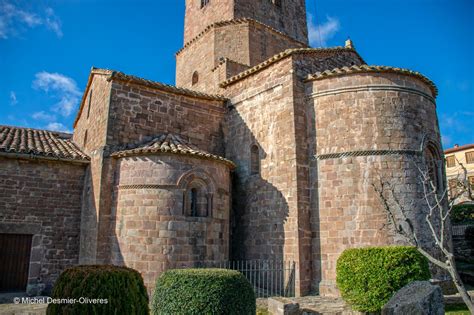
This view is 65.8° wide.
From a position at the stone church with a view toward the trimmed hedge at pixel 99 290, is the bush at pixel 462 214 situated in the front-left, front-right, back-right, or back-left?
back-left

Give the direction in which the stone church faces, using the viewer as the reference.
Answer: facing away from the viewer and to the left of the viewer

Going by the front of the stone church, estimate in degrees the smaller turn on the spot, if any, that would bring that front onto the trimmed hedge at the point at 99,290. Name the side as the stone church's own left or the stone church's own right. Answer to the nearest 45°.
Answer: approximately 90° to the stone church's own left

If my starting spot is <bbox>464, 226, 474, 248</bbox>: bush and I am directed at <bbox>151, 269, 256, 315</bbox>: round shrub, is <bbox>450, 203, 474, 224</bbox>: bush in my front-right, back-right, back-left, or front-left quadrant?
back-right
